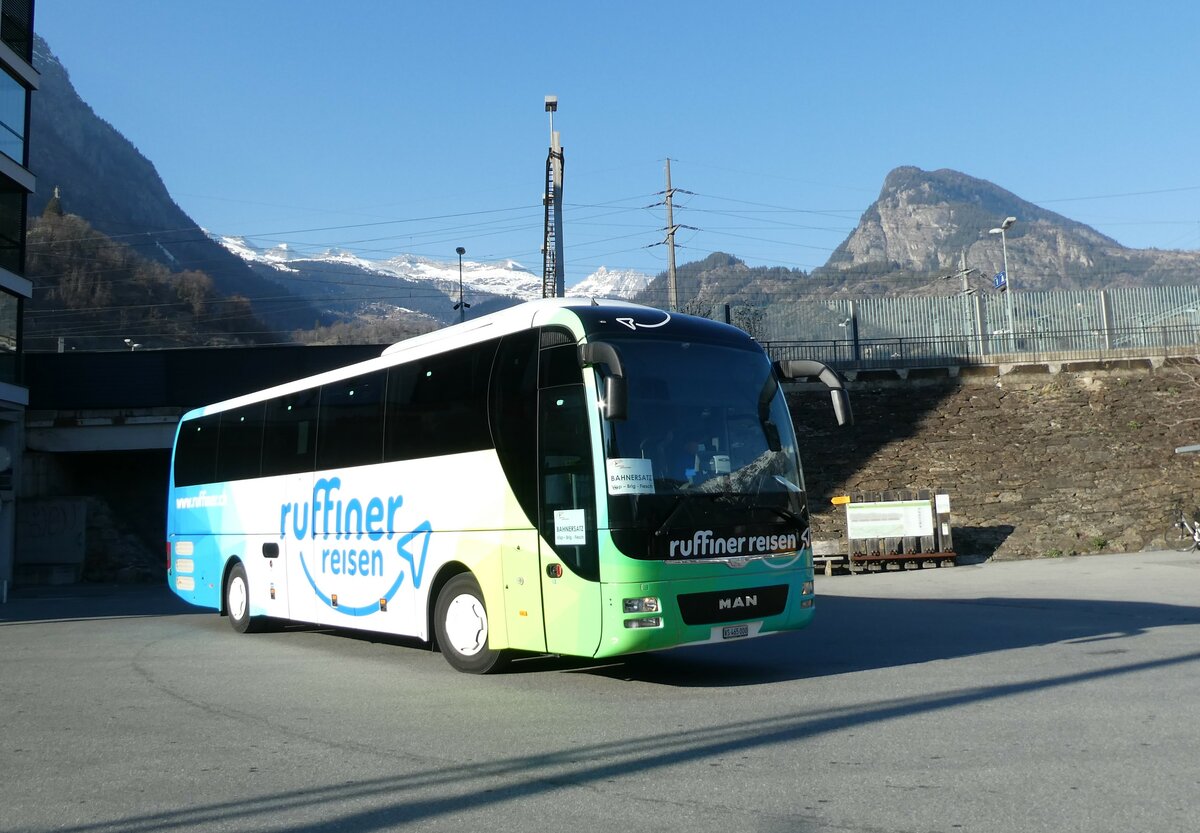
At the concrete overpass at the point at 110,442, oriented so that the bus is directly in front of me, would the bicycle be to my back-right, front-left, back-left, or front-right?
front-left

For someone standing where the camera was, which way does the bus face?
facing the viewer and to the right of the viewer

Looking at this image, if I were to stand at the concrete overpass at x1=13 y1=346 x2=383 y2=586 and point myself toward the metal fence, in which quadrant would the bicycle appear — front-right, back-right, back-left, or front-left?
front-right

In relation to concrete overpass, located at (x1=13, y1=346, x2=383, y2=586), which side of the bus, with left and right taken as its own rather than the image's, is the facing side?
back

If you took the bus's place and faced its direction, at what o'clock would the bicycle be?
The bicycle is roughly at 9 o'clock from the bus.

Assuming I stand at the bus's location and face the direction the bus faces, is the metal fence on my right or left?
on my left

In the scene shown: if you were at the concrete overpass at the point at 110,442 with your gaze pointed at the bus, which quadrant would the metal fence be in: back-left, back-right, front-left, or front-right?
front-left

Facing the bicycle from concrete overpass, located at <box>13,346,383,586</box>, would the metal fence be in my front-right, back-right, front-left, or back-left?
front-left
